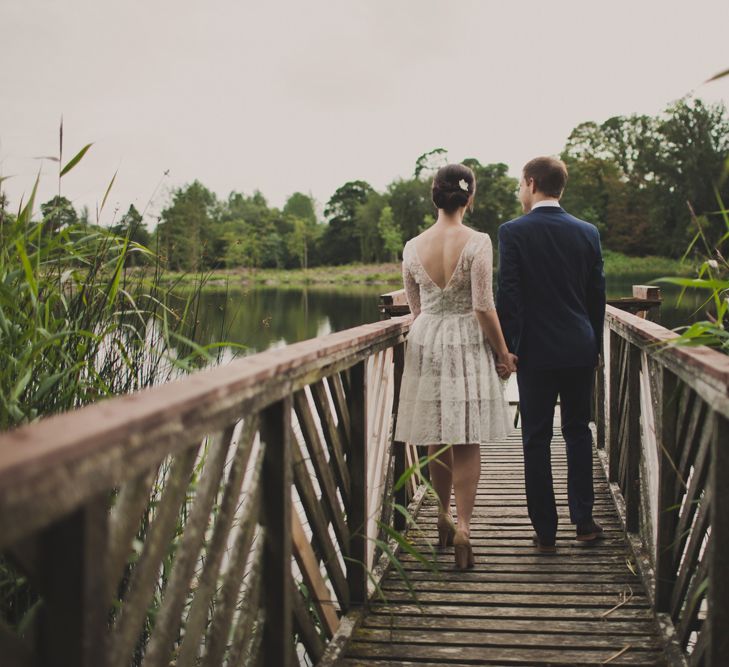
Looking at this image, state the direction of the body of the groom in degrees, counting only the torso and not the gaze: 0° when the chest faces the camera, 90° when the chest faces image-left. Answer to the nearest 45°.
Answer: approximately 180°

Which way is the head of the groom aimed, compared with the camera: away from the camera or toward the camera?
away from the camera

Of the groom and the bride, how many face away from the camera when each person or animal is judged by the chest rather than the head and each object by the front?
2

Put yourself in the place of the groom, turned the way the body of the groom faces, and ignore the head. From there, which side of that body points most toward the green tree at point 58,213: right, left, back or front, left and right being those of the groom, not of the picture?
front

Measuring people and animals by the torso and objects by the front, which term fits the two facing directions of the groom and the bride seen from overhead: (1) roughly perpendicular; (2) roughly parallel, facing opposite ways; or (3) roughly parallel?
roughly parallel

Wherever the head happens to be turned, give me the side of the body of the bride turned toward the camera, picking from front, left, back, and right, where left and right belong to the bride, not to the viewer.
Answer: back

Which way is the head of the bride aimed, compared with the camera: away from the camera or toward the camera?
away from the camera

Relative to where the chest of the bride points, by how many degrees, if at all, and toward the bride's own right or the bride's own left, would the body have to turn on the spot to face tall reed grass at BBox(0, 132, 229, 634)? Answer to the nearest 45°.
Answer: approximately 135° to the bride's own left
